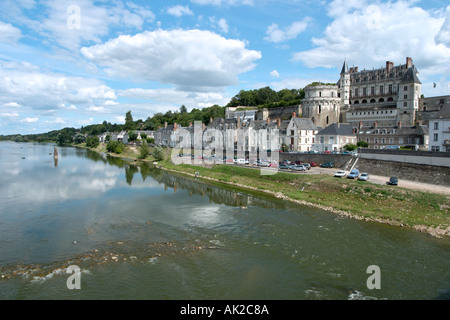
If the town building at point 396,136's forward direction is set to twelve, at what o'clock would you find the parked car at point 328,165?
The parked car is roughly at 1 o'clock from the town building.

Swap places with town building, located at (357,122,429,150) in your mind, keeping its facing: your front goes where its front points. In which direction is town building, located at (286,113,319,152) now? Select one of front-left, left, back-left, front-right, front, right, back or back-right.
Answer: right

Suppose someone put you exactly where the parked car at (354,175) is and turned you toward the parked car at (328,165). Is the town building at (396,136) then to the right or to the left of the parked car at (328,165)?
right

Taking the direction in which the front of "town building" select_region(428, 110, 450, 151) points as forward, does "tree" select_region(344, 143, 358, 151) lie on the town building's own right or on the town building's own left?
on the town building's own right

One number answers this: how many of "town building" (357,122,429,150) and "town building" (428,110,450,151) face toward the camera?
2

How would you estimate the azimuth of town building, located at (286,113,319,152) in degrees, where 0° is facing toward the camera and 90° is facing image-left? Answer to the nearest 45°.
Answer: approximately 45°

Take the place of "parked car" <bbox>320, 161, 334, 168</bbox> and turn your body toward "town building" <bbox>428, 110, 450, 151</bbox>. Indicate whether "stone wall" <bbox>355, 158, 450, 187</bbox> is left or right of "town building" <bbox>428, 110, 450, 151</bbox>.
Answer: right

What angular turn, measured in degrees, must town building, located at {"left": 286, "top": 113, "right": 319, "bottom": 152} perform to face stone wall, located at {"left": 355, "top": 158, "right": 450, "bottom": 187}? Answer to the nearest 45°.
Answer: approximately 90° to its left

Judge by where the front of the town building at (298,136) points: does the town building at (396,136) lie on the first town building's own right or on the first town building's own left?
on the first town building's own left

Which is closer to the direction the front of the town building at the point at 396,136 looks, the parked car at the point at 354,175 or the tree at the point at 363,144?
the parked car
